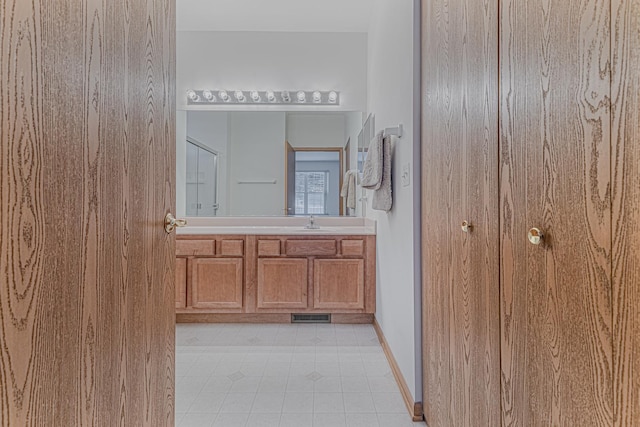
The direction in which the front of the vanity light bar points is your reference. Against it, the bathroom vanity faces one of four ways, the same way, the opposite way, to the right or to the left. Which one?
the same way

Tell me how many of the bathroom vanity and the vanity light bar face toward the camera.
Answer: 2

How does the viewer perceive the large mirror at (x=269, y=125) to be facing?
facing the viewer

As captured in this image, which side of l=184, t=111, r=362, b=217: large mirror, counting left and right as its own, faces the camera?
front

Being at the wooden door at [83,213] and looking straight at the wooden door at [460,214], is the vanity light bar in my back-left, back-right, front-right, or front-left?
front-left

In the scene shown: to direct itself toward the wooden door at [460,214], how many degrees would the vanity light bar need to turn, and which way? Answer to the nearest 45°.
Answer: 0° — it already faces it

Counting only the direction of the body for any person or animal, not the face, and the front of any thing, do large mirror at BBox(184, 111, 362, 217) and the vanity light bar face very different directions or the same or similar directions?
same or similar directions

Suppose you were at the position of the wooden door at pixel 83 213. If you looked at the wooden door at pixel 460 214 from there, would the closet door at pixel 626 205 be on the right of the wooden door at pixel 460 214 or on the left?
right

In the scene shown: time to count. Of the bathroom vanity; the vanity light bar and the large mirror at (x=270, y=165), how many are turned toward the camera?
3

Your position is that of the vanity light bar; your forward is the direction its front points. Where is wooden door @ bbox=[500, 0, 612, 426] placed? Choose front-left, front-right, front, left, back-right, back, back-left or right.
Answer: front

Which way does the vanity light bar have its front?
toward the camera

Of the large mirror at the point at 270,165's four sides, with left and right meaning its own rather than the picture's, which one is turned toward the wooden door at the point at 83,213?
front

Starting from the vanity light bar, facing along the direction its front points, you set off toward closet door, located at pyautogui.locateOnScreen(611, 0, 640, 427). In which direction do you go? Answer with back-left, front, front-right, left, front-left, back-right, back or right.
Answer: front

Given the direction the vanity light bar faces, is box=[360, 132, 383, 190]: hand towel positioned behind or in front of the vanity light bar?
in front
